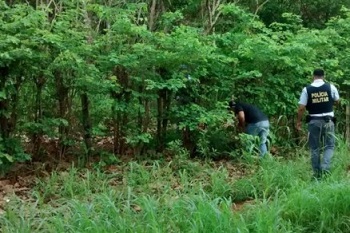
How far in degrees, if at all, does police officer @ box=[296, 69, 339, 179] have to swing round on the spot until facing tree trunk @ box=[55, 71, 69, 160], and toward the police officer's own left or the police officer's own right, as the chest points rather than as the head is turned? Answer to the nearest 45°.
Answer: approximately 90° to the police officer's own left

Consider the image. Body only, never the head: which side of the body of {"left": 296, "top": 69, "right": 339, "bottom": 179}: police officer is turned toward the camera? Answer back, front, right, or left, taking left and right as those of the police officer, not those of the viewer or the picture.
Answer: back

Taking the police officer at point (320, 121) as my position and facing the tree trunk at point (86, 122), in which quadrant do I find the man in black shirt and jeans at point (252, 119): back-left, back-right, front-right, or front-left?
front-right

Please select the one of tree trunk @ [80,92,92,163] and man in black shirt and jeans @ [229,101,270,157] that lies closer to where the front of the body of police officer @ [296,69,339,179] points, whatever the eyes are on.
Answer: the man in black shirt and jeans

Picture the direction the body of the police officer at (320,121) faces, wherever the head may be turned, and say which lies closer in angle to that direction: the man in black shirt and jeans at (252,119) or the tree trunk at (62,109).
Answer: the man in black shirt and jeans

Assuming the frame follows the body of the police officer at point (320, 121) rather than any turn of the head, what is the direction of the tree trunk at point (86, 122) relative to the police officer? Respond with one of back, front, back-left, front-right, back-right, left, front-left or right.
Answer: left

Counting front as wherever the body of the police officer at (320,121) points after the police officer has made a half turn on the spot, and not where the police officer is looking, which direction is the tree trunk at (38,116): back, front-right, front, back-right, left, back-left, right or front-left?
right

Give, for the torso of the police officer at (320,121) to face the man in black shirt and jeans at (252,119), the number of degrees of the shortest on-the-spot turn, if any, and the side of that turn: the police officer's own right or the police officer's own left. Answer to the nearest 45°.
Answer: approximately 45° to the police officer's own left
